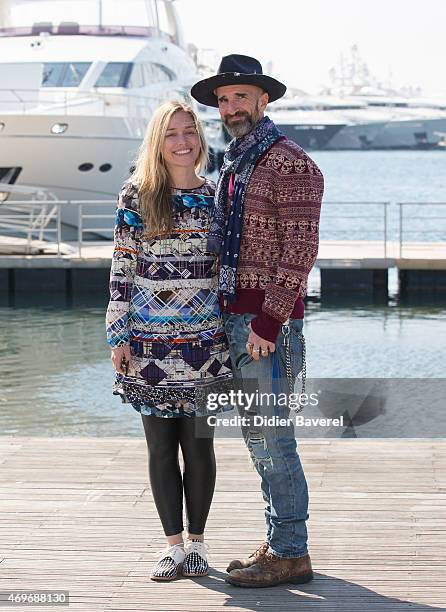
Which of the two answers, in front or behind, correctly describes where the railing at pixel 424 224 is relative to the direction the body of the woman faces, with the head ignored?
behind

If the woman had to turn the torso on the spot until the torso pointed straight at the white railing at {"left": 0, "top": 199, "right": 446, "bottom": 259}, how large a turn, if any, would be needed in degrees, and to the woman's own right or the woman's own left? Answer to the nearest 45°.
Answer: approximately 180°

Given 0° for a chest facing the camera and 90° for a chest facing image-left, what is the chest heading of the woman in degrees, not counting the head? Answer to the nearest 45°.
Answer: approximately 0°

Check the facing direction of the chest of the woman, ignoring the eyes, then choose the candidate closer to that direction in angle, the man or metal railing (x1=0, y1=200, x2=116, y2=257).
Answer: the man

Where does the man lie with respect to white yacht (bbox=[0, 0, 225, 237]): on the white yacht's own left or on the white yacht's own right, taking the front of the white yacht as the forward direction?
on the white yacht's own left

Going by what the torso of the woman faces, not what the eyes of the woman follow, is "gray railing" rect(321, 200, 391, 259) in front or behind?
behind

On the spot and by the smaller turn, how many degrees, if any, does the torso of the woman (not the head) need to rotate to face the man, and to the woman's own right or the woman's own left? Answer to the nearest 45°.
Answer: approximately 90° to the woman's own left

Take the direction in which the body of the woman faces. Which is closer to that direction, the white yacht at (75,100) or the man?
the man
